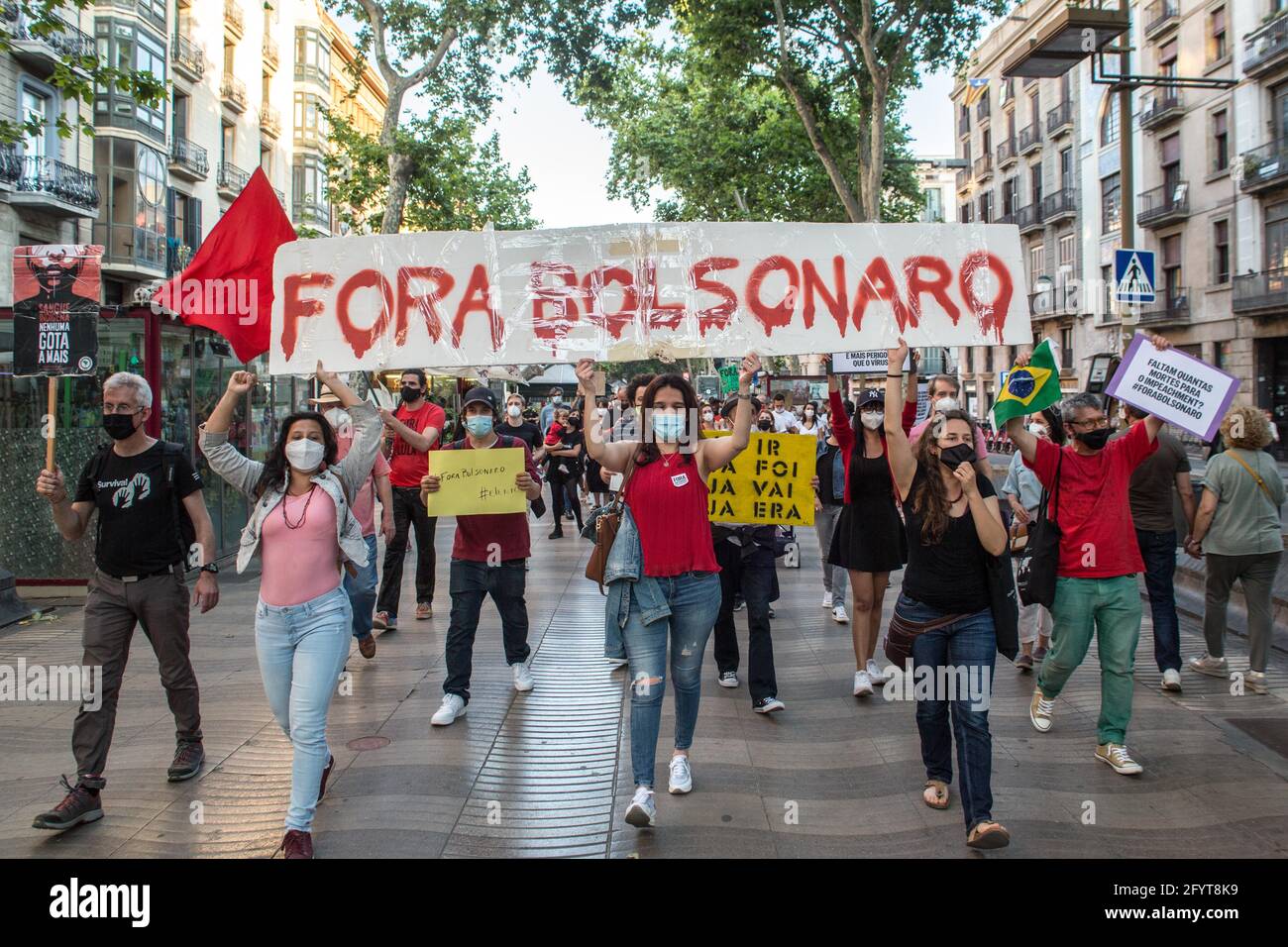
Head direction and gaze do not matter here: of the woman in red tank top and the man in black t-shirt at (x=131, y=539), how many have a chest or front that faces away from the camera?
0

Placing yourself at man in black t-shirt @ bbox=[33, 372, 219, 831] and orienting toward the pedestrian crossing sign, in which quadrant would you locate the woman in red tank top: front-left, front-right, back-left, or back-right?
front-right

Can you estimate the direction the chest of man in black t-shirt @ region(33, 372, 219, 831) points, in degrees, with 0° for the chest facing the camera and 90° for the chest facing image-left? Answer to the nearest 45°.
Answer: approximately 45°

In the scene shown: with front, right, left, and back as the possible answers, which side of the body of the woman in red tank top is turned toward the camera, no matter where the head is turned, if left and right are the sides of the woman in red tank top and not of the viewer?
front

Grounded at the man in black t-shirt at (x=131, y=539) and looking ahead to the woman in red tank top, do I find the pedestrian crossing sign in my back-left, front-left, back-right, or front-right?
front-left

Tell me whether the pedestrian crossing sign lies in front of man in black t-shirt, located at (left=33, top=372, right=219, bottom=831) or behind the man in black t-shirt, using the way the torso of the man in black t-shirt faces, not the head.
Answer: behind

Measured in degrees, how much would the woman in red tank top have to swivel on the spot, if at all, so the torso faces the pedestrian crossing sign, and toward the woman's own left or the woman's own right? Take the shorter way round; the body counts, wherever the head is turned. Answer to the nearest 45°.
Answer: approximately 135° to the woman's own left

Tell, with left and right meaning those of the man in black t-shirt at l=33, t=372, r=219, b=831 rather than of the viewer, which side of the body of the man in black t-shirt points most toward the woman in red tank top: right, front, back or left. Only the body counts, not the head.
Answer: left

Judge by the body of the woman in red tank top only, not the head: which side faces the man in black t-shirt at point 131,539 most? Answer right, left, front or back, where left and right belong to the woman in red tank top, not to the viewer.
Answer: right
